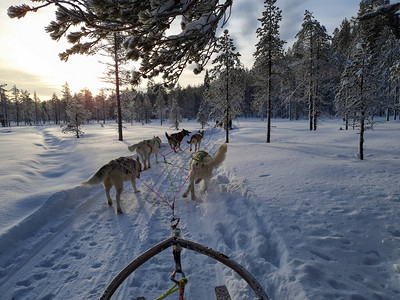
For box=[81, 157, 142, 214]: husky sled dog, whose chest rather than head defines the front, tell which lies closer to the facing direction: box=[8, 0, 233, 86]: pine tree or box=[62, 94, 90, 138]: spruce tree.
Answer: the spruce tree

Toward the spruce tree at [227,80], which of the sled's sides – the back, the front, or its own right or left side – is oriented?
front

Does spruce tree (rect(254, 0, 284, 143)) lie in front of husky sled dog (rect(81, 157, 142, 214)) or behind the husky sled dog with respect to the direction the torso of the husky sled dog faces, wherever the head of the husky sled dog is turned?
in front

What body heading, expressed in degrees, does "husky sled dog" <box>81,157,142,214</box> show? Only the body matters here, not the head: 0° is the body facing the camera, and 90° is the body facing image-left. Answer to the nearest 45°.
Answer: approximately 225°

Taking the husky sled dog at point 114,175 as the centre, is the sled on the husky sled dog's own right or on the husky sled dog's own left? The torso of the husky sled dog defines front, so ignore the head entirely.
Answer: on the husky sled dog's own right

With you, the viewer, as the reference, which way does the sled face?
facing away from the viewer

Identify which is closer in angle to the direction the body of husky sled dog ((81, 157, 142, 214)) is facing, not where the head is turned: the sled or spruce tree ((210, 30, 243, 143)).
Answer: the spruce tree

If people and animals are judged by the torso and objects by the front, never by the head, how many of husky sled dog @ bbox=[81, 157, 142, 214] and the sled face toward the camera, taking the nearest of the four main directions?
0

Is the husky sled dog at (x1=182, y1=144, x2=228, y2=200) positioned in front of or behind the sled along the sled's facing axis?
in front

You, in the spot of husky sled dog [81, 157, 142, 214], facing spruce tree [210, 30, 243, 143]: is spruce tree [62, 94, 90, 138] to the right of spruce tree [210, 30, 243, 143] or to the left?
left
